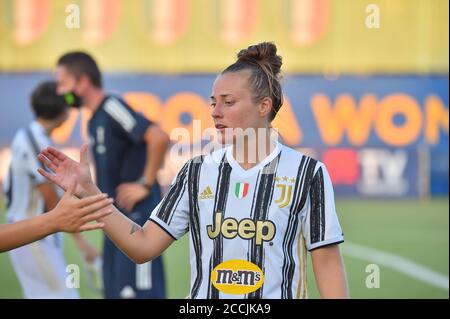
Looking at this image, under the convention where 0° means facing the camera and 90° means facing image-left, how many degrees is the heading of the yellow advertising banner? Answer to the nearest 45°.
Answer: approximately 0°

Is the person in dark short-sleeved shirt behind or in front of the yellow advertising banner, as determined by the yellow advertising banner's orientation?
in front

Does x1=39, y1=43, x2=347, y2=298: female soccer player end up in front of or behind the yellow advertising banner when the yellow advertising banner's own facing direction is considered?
in front

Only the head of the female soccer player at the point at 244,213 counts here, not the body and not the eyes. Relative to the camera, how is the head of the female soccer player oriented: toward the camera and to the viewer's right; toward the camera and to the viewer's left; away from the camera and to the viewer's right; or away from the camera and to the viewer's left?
toward the camera and to the viewer's left

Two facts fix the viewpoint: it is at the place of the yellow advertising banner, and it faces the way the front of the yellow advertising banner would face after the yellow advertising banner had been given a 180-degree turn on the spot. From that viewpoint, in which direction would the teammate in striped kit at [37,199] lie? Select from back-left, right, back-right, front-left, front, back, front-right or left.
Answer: back
